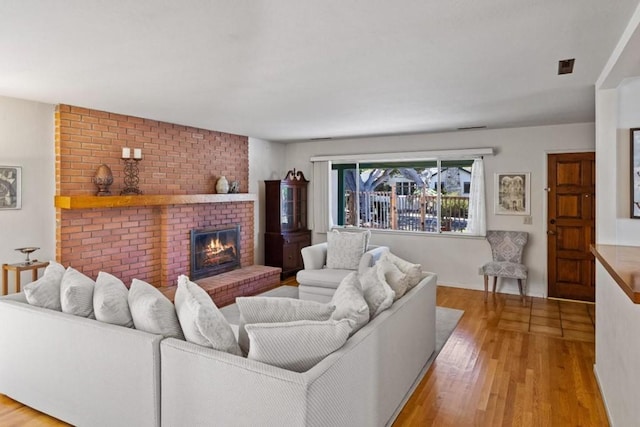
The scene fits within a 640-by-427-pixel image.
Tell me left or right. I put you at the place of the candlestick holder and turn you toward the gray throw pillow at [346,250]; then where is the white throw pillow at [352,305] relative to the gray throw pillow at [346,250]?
right

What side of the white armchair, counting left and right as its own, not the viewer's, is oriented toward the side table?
front

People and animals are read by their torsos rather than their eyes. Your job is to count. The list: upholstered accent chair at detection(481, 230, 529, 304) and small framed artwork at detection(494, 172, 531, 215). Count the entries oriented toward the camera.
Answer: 2

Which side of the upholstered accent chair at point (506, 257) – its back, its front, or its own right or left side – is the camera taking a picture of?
front

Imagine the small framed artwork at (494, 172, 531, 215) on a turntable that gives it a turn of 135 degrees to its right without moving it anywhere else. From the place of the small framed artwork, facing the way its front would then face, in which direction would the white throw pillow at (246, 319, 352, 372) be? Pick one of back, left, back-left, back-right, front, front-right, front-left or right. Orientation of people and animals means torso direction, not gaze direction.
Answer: back-left

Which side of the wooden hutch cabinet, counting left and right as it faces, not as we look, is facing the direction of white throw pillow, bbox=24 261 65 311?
right

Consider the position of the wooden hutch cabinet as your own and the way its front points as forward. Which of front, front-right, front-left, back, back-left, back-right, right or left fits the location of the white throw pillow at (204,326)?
front-right

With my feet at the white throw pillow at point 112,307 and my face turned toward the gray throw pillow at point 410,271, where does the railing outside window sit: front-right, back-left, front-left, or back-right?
front-left

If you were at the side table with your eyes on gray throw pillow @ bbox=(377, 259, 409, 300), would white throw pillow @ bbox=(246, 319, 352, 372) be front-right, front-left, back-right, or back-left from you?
front-right

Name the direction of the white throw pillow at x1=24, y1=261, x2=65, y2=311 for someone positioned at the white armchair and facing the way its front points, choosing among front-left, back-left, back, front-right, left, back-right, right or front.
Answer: front

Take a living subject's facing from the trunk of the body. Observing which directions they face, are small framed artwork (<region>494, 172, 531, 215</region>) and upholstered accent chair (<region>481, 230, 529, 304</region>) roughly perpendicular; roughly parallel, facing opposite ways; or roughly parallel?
roughly parallel

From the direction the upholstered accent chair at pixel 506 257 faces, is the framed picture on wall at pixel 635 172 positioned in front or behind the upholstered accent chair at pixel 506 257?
in front

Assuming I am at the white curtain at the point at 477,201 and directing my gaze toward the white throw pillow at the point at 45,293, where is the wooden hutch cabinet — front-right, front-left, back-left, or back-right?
front-right

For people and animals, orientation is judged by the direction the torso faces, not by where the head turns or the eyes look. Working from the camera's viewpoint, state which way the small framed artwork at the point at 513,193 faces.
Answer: facing the viewer

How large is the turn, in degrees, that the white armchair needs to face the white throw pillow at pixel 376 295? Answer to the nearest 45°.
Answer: approximately 45° to its left
